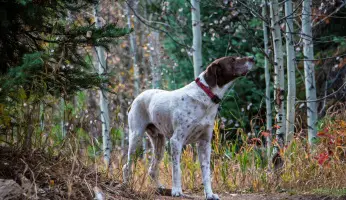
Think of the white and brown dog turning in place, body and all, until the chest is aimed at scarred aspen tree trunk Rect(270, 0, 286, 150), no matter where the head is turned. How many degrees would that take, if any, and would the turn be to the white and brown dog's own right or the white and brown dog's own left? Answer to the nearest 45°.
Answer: approximately 90° to the white and brown dog's own left

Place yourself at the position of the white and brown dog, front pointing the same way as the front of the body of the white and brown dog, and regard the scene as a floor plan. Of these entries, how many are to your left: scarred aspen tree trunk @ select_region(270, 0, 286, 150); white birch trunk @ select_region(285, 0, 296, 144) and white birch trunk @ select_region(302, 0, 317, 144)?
3

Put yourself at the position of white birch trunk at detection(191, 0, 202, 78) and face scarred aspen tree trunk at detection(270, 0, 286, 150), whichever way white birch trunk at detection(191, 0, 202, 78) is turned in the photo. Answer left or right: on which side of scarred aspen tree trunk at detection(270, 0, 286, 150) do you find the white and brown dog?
right

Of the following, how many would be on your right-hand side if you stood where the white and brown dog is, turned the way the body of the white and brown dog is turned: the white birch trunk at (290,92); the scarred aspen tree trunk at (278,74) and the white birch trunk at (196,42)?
0

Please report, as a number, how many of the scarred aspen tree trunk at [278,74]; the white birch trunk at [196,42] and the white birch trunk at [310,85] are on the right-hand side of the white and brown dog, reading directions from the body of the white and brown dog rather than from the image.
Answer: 0

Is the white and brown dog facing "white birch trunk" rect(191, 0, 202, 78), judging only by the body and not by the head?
no

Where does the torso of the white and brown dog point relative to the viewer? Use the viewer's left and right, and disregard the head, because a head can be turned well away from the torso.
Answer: facing the viewer and to the right of the viewer

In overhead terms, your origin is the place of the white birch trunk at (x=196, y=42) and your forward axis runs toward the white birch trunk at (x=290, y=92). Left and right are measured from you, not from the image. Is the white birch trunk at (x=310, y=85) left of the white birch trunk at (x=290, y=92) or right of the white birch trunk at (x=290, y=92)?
right

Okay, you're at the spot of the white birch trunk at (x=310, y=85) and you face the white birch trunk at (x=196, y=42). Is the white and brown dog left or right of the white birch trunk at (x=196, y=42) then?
left

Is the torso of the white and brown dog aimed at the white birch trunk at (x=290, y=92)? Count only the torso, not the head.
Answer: no

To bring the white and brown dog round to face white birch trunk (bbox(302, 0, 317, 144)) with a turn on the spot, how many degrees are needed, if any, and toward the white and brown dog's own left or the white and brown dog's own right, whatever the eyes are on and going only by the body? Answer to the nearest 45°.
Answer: approximately 90° to the white and brown dog's own left
